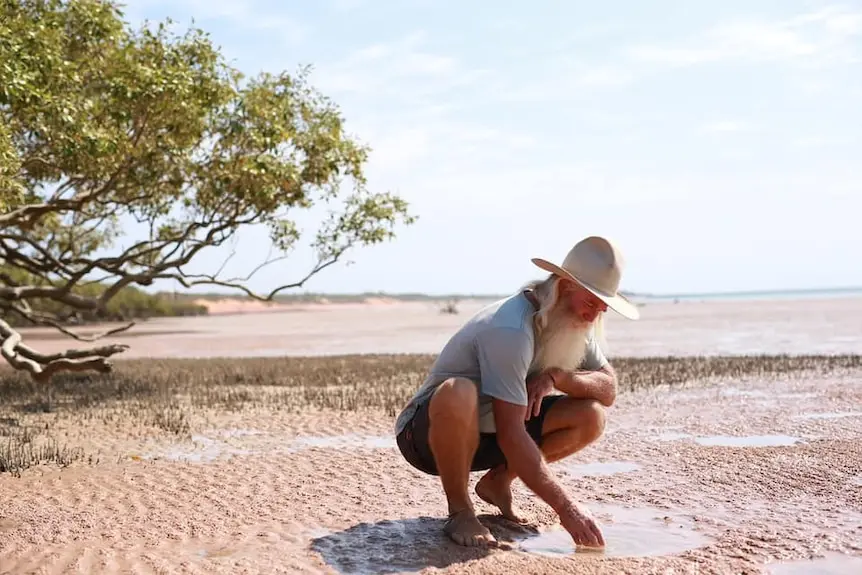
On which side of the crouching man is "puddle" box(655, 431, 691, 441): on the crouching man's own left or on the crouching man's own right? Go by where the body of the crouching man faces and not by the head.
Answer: on the crouching man's own left

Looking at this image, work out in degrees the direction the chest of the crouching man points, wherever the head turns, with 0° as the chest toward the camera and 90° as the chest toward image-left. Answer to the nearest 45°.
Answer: approximately 315°
